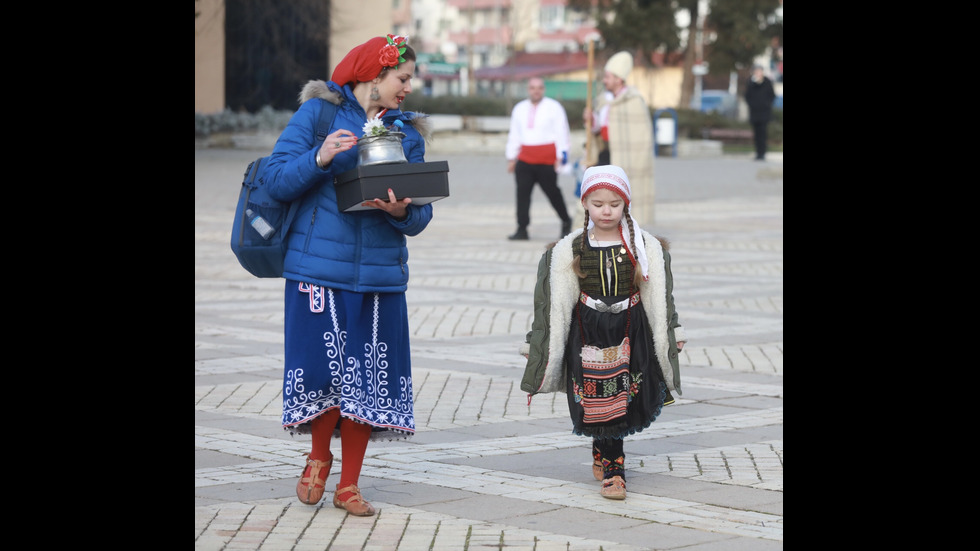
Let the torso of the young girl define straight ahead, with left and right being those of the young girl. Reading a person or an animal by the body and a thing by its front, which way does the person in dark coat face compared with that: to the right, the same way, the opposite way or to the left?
the same way

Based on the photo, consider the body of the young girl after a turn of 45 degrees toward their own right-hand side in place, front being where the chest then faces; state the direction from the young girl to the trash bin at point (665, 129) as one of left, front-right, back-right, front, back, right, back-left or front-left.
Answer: back-right

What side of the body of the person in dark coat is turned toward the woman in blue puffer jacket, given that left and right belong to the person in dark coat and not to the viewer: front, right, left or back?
front

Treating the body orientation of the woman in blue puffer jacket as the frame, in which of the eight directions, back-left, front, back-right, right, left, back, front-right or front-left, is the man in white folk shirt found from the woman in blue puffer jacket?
back-left

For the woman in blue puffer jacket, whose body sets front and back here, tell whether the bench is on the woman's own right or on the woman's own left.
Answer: on the woman's own left

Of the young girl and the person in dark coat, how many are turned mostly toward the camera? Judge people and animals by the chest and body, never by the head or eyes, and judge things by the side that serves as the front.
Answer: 2

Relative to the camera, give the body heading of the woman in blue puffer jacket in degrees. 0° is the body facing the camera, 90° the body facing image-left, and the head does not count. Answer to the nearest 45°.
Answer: approximately 315°

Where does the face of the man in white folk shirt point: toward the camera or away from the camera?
toward the camera

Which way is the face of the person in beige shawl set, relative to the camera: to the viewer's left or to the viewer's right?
to the viewer's left

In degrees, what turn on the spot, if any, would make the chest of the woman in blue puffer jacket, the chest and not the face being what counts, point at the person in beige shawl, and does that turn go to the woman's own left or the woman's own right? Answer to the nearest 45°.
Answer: approximately 135° to the woman's own left

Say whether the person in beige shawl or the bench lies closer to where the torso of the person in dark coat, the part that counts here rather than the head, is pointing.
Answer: the person in beige shawl

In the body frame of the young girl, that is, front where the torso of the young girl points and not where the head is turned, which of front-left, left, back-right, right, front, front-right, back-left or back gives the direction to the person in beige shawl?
back

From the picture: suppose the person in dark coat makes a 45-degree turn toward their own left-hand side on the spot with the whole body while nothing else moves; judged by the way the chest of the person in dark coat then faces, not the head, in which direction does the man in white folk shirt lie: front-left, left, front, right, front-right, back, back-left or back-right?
front-right

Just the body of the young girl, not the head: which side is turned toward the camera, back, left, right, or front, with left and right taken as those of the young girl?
front
